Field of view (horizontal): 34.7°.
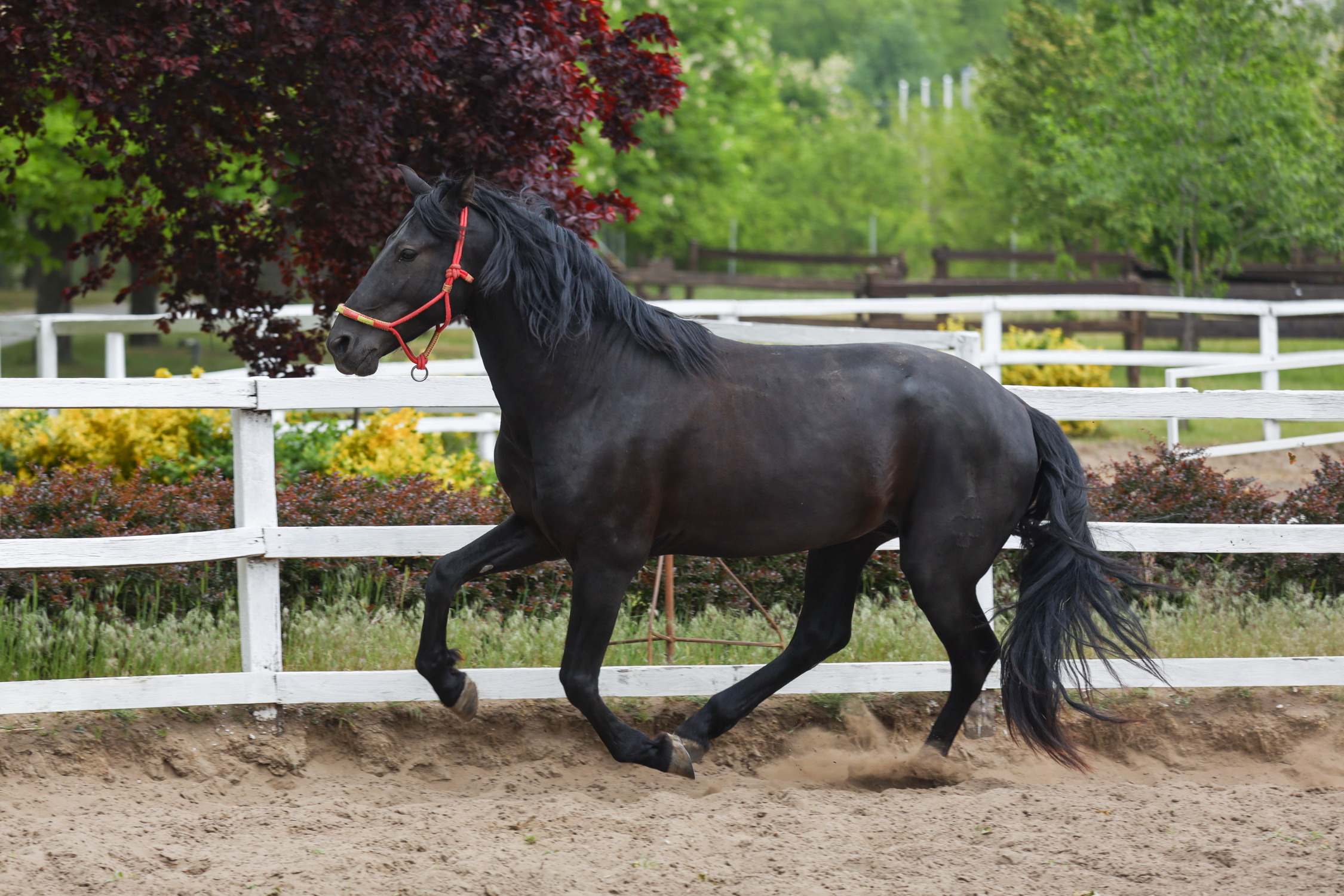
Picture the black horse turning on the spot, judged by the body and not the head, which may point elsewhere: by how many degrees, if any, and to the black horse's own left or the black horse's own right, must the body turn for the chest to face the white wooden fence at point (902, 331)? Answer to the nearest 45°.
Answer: approximately 90° to the black horse's own right

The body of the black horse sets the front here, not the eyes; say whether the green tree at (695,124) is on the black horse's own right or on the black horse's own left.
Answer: on the black horse's own right

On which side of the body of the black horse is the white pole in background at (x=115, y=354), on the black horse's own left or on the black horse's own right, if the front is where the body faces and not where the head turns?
on the black horse's own right

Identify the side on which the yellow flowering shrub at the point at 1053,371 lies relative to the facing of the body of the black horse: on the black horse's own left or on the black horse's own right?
on the black horse's own right

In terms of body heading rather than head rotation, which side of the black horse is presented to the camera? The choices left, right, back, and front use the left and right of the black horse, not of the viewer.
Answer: left

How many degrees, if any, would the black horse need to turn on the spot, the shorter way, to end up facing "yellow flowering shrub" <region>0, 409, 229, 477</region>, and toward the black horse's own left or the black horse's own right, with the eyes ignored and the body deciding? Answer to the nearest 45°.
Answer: approximately 45° to the black horse's own right

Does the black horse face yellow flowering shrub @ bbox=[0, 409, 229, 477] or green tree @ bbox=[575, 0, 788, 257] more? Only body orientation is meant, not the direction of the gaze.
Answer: the yellow flowering shrub

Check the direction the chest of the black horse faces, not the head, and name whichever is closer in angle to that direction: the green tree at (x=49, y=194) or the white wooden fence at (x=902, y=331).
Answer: the green tree

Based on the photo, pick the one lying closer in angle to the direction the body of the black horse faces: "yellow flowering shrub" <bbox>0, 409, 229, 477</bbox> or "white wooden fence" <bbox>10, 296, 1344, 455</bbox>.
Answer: the yellow flowering shrub

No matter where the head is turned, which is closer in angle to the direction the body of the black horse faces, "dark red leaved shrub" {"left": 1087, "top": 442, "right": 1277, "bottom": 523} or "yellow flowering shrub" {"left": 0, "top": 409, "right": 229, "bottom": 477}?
the yellow flowering shrub

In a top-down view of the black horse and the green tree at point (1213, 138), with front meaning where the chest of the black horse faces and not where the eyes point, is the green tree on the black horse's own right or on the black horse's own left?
on the black horse's own right

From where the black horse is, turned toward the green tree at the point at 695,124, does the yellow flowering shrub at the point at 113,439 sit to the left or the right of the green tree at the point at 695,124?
left
